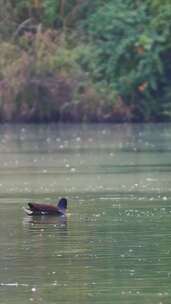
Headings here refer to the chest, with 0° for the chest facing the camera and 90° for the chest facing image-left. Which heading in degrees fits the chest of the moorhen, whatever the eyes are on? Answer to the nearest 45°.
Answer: approximately 270°
